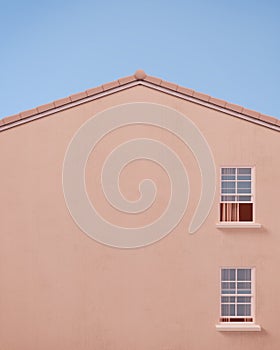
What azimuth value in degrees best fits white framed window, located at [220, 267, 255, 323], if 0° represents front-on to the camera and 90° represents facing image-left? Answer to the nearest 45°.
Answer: approximately 0°

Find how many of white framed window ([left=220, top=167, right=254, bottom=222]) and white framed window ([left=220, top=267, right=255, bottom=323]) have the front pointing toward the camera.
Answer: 2

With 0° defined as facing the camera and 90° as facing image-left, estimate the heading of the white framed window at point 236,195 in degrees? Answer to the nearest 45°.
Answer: approximately 0°
